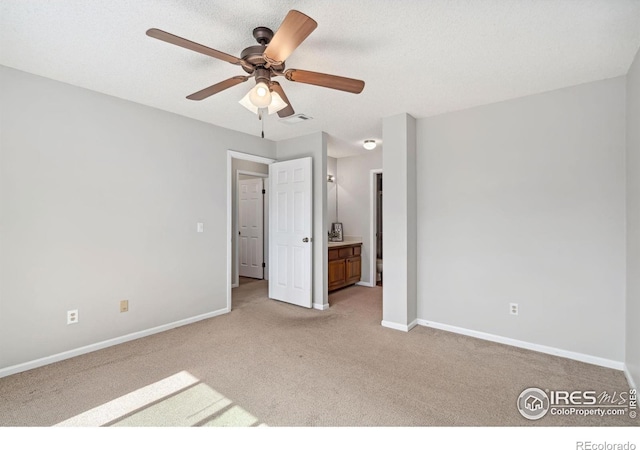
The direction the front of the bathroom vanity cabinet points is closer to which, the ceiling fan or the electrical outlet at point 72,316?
the ceiling fan

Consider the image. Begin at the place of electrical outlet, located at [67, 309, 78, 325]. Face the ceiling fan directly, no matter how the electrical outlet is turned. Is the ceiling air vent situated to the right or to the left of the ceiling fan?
left

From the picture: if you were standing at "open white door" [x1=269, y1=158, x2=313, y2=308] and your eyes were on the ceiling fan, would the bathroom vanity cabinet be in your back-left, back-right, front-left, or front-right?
back-left

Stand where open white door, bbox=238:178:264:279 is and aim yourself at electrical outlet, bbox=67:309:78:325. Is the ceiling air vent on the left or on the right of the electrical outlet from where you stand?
left

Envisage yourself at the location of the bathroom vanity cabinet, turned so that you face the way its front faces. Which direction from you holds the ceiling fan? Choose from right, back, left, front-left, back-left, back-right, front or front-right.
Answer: front-right

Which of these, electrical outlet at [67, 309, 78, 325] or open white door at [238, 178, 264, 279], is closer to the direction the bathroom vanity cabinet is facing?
the electrical outlet

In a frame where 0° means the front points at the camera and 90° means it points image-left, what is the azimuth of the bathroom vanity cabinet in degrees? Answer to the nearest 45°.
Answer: approximately 315°

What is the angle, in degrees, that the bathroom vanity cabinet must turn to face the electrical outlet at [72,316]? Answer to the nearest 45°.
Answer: approximately 90° to its right
